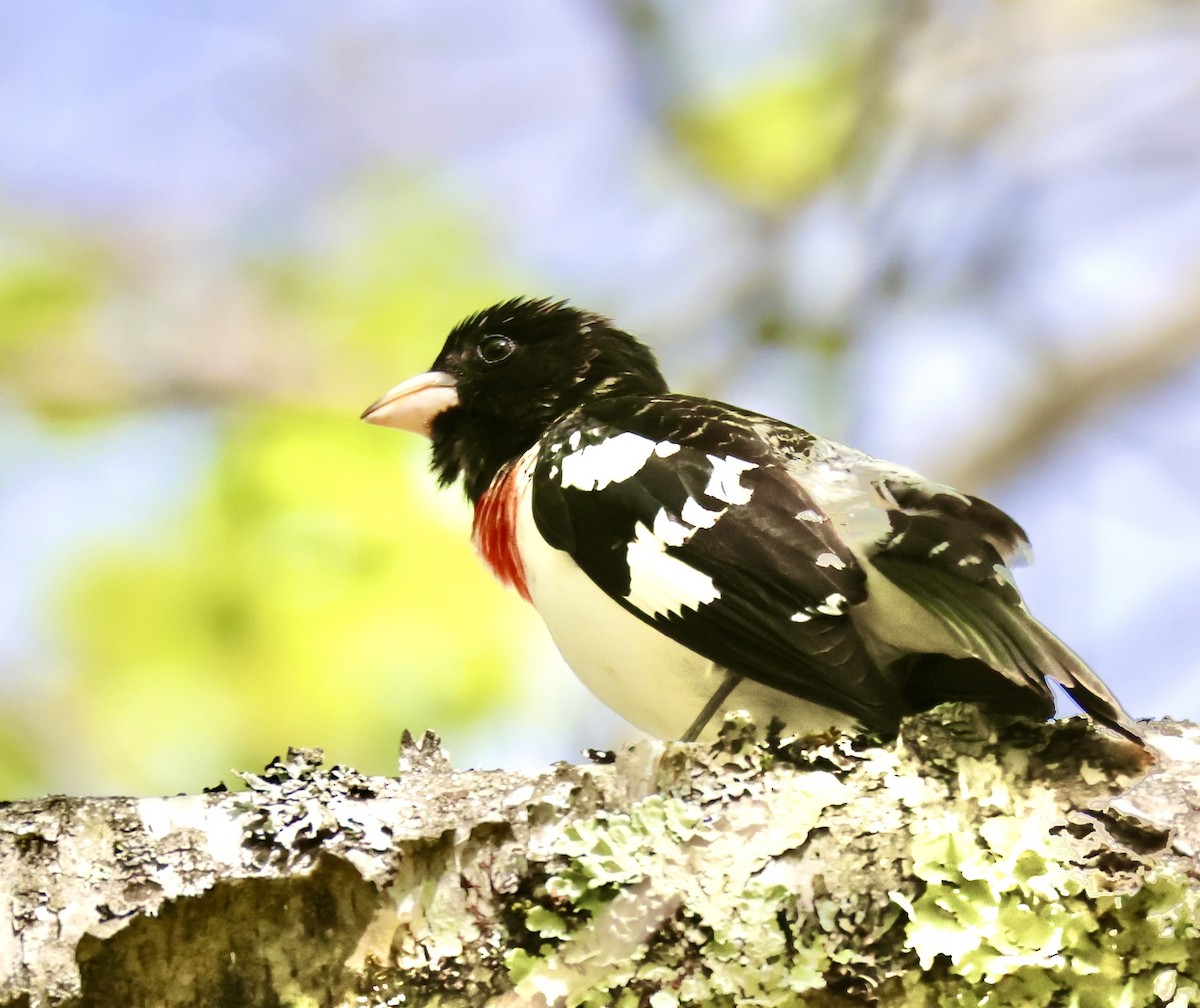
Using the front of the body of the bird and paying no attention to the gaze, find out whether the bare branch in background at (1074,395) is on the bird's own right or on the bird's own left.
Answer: on the bird's own right

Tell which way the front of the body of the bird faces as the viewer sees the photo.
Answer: to the viewer's left
